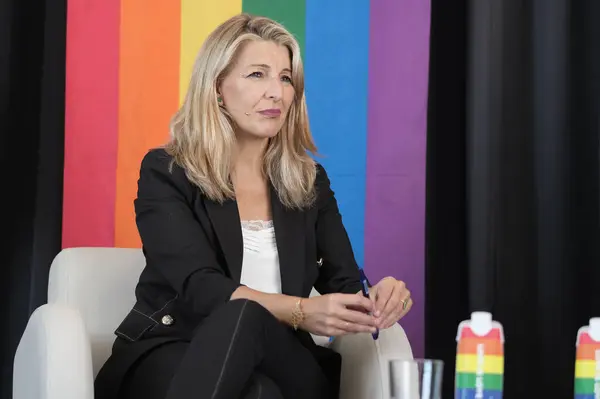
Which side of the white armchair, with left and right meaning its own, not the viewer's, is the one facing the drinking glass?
front

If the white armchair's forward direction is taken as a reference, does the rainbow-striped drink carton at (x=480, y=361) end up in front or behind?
in front

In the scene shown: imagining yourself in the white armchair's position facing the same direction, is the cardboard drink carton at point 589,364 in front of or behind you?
in front

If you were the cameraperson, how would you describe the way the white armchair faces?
facing the viewer and to the right of the viewer

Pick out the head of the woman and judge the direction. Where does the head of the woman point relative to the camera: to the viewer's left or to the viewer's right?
to the viewer's right
